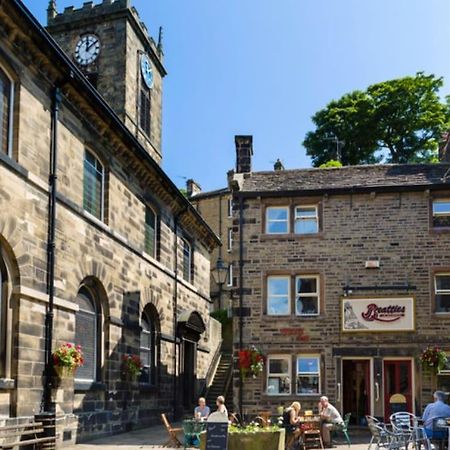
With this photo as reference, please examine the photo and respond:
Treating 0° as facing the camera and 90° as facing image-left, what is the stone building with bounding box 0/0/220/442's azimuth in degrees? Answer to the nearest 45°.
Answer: approximately 315°

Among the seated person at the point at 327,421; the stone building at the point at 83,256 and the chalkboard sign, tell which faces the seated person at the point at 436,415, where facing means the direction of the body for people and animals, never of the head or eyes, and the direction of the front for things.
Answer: the stone building

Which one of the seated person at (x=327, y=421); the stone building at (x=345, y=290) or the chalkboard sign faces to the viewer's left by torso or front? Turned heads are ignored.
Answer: the seated person

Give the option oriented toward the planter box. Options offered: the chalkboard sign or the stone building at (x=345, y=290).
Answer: the stone building

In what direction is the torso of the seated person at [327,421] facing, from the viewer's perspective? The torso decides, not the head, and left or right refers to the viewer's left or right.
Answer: facing to the left of the viewer

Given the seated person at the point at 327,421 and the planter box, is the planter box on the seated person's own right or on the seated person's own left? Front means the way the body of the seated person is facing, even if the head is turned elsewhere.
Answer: on the seated person's own left

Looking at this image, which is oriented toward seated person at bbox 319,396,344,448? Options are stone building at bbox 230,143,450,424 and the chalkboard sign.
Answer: the stone building

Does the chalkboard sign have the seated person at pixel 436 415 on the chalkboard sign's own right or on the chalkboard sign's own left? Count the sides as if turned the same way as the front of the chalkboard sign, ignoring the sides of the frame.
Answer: on the chalkboard sign's own left

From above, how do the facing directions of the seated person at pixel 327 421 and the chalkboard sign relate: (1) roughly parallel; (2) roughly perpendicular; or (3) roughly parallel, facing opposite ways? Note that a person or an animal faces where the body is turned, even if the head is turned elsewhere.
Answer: roughly perpendicular

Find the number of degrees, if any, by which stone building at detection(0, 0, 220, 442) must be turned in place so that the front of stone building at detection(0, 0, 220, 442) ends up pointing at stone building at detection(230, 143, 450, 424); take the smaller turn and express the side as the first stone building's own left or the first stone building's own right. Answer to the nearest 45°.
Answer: approximately 90° to the first stone building's own left

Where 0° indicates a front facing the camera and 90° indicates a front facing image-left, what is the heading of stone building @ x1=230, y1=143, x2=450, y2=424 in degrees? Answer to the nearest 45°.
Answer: approximately 0°

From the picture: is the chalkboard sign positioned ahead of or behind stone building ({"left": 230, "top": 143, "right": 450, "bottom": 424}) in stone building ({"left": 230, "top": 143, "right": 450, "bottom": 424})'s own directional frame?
ahead

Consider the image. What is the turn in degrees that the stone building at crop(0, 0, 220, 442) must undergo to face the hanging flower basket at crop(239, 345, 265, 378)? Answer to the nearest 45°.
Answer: approximately 90° to its left
